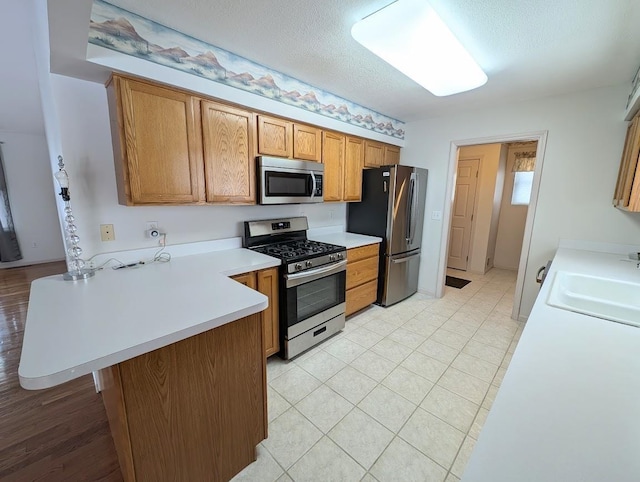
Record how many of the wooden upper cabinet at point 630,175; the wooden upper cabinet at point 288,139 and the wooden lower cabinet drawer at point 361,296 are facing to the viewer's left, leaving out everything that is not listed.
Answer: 1

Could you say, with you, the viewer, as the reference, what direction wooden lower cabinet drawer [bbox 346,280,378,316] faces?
facing the viewer and to the right of the viewer

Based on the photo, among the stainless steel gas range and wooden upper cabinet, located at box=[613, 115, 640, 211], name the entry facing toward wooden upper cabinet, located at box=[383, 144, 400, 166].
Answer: wooden upper cabinet, located at box=[613, 115, 640, 211]

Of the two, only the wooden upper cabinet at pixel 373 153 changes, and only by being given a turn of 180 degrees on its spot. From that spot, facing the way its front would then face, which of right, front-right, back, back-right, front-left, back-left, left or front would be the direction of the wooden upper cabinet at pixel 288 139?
left

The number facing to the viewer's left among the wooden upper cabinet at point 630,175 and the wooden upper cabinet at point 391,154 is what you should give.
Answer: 1

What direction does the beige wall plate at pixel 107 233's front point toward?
toward the camera

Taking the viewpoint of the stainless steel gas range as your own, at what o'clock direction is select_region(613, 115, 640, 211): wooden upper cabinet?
The wooden upper cabinet is roughly at 11 o'clock from the stainless steel gas range.

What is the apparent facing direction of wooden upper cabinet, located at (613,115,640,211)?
to the viewer's left

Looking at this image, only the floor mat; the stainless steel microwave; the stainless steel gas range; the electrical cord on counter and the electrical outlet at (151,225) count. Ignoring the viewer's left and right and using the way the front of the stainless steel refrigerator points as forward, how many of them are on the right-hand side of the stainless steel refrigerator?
4

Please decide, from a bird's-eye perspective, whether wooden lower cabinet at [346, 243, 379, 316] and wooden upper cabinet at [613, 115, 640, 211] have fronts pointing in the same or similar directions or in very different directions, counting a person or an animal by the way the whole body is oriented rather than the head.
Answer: very different directions

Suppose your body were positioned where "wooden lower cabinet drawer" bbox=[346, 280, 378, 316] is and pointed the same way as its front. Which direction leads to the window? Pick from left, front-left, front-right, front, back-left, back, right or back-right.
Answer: left

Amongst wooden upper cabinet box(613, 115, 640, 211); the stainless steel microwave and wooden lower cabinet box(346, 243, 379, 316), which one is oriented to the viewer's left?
the wooden upper cabinet
